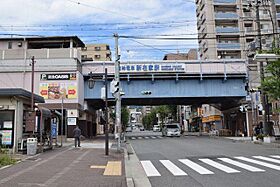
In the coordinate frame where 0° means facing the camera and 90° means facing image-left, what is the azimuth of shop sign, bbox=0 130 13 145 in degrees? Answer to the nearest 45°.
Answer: approximately 0°
